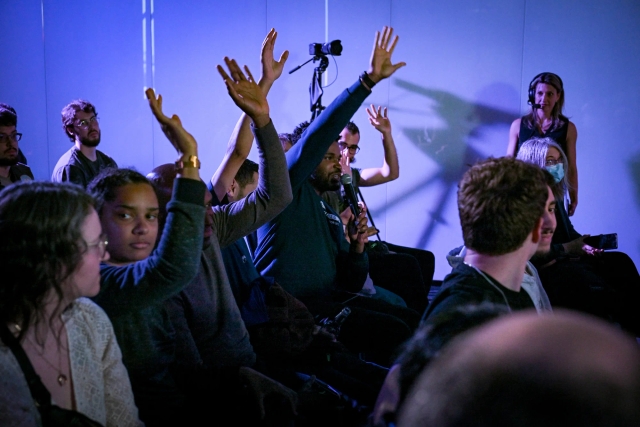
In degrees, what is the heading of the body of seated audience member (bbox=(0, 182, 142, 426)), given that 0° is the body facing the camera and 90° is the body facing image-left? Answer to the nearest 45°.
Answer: approximately 315°

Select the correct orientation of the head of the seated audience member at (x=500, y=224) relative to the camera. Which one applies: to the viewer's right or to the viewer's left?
to the viewer's right

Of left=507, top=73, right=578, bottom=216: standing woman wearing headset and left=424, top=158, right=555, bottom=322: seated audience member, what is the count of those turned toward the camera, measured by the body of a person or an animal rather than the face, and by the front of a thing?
1

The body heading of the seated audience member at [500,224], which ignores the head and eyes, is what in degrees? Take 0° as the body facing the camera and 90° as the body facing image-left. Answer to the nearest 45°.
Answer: approximately 225°

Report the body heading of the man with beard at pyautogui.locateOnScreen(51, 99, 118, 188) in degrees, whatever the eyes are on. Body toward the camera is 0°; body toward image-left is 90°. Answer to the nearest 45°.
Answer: approximately 315°

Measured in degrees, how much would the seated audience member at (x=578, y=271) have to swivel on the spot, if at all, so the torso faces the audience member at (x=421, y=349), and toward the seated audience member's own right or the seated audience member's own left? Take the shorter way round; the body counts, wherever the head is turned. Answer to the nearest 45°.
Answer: approximately 45° to the seated audience member's own right

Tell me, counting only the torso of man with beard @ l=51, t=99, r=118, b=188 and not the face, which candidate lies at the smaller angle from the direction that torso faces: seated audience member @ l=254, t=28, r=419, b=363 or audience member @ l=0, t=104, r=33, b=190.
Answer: the seated audience member

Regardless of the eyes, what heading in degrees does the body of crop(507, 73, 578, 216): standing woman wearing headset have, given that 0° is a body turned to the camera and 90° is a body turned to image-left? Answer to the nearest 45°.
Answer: approximately 0°
